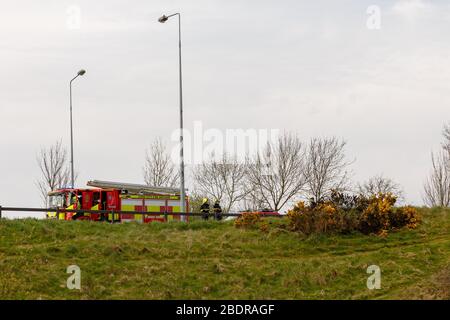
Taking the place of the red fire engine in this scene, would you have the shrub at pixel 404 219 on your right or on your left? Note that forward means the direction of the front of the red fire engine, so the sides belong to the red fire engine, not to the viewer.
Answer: on your left

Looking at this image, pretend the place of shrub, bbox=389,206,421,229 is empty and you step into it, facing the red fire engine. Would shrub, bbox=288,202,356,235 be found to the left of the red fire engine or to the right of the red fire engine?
left

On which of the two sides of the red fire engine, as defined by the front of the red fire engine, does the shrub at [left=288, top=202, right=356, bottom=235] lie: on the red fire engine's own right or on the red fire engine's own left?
on the red fire engine's own left

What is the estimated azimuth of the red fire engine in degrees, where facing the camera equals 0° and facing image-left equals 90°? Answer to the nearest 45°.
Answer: approximately 45°
